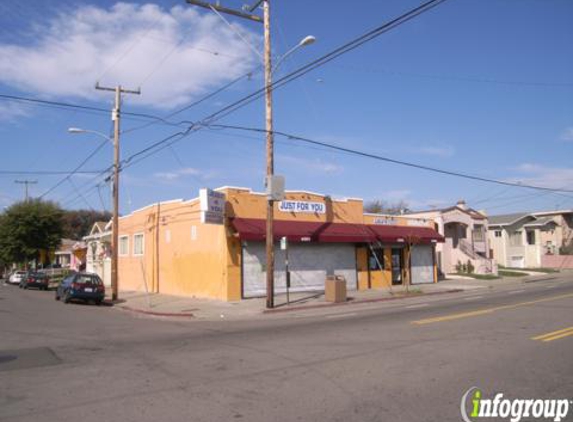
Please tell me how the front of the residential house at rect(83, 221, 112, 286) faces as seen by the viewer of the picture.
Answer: facing the viewer and to the left of the viewer

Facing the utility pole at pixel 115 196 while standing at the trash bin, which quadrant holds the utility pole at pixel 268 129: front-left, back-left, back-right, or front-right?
front-left

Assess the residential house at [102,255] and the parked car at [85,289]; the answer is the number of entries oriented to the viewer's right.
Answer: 0

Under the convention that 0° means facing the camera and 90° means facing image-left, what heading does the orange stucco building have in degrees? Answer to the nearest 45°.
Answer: approximately 315°

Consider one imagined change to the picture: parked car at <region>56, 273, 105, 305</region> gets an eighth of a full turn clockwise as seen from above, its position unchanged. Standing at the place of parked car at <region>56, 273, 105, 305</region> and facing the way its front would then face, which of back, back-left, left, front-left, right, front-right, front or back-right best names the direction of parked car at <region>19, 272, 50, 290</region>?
front

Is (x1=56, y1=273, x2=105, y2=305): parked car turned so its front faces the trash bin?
no

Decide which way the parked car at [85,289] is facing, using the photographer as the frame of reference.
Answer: facing away from the viewer and to the left of the viewer

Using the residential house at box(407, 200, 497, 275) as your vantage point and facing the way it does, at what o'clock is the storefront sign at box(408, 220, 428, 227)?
The storefront sign is roughly at 2 o'clock from the residential house.

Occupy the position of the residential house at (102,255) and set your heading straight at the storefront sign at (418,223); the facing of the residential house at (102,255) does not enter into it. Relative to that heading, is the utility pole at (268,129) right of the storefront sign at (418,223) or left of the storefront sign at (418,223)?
right

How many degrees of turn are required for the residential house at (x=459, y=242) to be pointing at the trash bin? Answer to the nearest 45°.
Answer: approximately 45° to its right

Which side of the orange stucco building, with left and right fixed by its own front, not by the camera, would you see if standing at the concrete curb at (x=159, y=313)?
right

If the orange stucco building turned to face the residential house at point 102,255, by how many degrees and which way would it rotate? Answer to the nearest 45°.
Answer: approximately 180°

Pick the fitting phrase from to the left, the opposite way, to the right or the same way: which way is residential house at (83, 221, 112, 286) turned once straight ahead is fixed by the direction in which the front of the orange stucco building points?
to the right

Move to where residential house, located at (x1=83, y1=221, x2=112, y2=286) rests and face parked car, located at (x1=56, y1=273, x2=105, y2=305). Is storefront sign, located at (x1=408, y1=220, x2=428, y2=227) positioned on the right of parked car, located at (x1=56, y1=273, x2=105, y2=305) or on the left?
left

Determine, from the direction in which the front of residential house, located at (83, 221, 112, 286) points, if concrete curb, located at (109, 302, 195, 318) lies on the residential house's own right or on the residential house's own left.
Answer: on the residential house's own left

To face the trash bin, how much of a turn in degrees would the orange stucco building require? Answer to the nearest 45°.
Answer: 0° — it already faces it

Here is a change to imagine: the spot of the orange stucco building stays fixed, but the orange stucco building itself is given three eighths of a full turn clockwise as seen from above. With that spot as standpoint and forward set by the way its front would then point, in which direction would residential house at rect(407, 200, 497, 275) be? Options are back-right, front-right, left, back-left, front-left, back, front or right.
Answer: back-right

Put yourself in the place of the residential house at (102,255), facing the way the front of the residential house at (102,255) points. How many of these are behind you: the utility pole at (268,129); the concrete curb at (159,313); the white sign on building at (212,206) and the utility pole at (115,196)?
0
